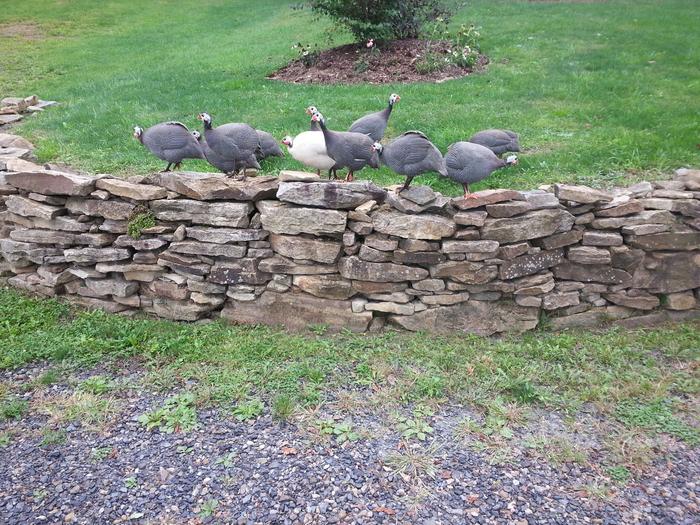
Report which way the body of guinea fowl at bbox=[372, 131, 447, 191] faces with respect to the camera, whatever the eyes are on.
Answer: to the viewer's left

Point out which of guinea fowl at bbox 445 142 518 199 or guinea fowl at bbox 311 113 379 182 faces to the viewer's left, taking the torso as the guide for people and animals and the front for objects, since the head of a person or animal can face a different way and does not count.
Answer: guinea fowl at bbox 311 113 379 182

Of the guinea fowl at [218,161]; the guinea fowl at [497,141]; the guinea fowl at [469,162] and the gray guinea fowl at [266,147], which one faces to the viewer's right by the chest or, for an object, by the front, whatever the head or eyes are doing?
the guinea fowl at [469,162]

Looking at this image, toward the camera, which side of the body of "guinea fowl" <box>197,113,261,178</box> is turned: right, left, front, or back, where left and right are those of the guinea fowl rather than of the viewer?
left

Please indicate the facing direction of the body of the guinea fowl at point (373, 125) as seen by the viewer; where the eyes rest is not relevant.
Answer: to the viewer's right

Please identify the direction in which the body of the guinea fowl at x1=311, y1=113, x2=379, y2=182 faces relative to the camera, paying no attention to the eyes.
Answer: to the viewer's left

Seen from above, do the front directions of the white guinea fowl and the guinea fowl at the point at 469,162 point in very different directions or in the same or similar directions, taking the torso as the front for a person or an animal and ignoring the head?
very different directions

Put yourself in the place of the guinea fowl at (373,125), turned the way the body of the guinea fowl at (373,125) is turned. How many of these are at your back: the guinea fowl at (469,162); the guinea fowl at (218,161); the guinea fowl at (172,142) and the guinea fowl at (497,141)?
2

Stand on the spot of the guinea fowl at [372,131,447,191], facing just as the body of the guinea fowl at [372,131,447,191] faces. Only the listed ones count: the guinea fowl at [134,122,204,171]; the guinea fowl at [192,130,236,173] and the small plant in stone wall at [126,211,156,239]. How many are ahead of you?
3

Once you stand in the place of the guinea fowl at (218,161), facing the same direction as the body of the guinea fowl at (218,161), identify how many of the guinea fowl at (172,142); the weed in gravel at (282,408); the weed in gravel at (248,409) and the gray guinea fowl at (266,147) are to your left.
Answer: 2

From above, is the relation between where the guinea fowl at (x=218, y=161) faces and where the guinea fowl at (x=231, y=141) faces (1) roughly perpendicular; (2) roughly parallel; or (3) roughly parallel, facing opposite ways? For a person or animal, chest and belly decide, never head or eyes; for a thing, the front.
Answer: roughly parallel

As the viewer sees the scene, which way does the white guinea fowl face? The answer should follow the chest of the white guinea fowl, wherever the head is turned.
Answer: to the viewer's left

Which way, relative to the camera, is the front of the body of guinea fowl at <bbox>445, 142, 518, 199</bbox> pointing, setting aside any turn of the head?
to the viewer's right

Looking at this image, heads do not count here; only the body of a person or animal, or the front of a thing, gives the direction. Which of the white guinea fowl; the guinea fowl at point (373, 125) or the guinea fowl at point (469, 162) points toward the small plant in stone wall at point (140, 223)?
the white guinea fowl

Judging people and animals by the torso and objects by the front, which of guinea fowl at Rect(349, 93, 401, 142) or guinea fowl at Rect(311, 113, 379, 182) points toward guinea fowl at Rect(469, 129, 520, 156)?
guinea fowl at Rect(349, 93, 401, 142)
